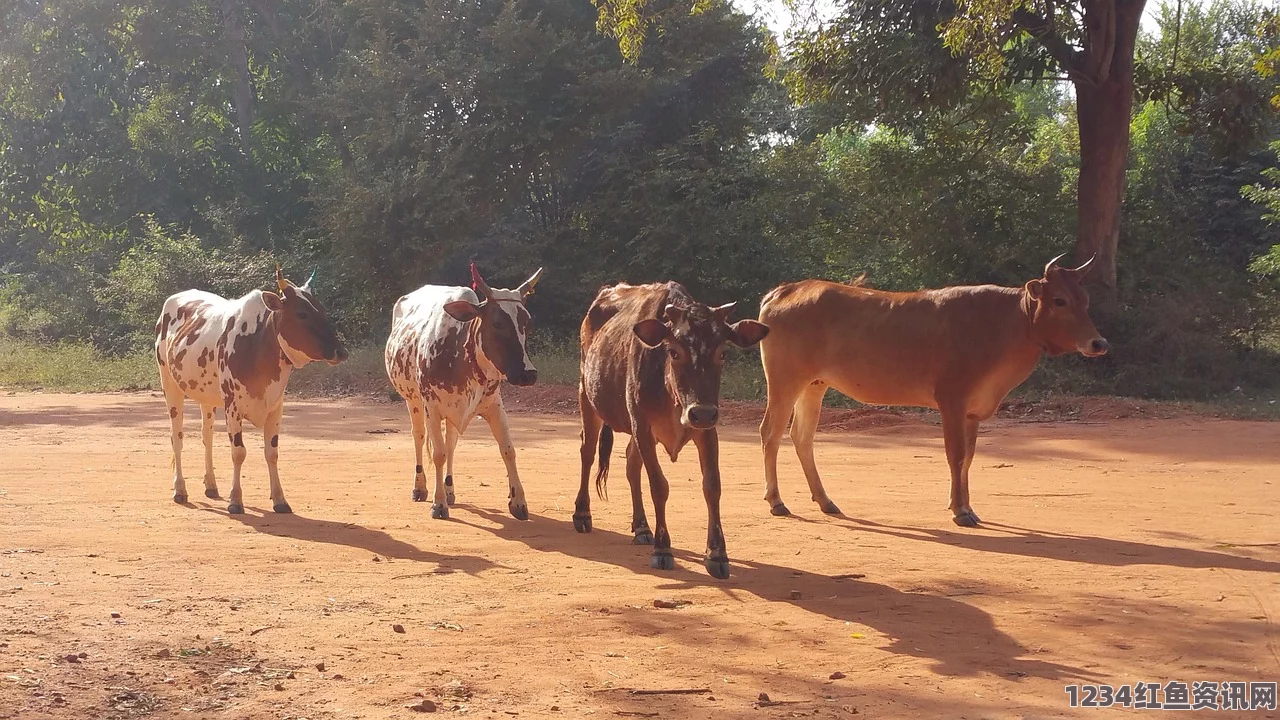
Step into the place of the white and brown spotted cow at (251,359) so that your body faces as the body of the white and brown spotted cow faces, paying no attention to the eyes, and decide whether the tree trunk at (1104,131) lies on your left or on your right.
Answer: on your left

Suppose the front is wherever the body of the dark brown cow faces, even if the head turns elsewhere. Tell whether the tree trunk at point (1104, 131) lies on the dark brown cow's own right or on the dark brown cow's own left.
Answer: on the dark brown cow's own left

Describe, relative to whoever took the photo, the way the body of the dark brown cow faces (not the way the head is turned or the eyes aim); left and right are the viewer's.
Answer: facing the viewer and to the right of the viewer

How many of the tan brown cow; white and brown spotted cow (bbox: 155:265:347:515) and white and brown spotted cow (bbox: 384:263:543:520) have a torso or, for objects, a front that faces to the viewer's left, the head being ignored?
0

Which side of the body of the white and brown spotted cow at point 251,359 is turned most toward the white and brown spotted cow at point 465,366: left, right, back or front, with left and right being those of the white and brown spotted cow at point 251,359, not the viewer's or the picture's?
front

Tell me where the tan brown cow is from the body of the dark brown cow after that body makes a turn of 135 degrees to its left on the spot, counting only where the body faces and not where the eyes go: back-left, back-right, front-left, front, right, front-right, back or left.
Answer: front-right

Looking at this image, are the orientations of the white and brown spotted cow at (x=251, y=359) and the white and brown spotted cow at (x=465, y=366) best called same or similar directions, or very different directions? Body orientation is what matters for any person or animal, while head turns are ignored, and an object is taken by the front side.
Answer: same or similar directions

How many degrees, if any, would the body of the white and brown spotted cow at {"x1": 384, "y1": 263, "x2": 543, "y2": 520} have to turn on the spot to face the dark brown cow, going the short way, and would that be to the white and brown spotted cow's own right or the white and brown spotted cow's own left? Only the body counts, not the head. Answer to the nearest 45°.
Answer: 0° — it already faces it

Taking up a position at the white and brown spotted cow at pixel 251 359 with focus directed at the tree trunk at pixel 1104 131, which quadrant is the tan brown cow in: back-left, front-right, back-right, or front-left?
front-right

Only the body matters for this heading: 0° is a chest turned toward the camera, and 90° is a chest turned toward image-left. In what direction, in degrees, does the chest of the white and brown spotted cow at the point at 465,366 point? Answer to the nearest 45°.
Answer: approximately 315°

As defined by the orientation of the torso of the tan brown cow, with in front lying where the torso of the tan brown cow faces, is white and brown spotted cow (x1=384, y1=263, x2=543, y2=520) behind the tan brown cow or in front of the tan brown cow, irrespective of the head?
behind

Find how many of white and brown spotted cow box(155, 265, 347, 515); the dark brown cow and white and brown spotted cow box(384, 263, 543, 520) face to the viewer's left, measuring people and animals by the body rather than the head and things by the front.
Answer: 0

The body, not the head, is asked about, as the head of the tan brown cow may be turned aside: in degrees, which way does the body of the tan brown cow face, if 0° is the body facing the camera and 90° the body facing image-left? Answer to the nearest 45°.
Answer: approximately 270°

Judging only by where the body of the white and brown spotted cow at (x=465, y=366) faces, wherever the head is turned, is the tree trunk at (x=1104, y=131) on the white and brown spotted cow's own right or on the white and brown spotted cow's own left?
on the white and brown spotted cow's own left

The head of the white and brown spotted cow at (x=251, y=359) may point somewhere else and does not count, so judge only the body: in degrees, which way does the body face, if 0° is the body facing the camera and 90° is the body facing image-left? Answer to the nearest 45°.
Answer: approximately 315°

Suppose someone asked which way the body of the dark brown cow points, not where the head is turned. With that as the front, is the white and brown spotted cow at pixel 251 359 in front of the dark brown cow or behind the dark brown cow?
behind
